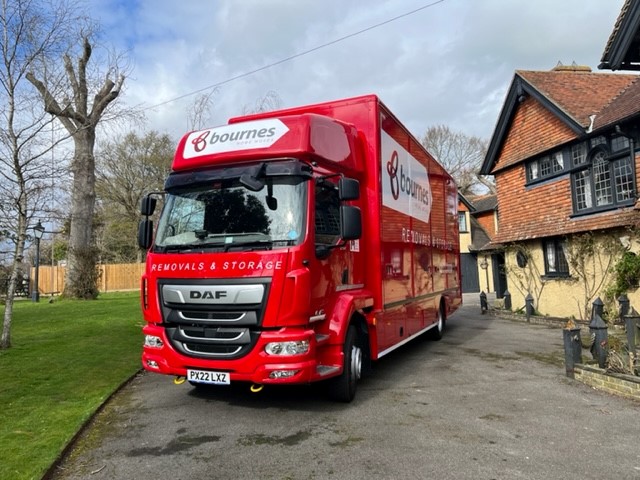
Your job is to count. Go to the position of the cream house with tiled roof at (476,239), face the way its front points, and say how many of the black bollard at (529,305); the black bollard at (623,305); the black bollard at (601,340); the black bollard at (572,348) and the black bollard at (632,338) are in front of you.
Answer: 5

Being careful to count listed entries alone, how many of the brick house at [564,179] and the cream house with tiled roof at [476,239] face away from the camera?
0

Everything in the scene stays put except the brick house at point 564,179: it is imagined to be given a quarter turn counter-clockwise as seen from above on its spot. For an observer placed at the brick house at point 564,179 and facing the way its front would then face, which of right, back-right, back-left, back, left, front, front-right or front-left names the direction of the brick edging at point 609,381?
front-right

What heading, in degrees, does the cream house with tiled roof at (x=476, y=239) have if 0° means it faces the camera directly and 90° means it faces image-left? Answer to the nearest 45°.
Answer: approximately 0°

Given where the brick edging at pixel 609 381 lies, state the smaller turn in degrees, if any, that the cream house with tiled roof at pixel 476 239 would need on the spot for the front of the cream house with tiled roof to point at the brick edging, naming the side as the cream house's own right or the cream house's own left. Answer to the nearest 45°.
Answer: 0° — it already faces it

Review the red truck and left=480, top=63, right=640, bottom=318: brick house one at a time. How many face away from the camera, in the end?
0

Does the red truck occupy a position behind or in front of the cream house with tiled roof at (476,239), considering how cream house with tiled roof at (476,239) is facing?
in front

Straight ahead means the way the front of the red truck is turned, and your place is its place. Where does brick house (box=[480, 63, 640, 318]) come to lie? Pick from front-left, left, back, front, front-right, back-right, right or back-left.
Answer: back

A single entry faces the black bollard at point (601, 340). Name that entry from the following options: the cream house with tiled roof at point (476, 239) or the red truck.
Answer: the cream house with tiled roof

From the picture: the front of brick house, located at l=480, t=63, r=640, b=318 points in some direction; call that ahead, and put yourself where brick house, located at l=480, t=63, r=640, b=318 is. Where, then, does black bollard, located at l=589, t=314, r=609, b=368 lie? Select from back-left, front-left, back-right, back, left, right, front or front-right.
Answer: front-left

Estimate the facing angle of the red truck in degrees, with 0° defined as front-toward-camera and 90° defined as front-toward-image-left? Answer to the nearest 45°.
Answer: approximately 45°

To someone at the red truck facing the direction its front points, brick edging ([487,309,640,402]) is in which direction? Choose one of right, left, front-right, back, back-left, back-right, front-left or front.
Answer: back-left
